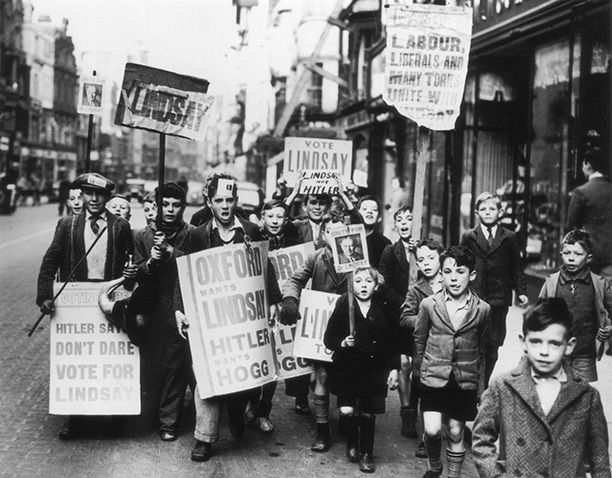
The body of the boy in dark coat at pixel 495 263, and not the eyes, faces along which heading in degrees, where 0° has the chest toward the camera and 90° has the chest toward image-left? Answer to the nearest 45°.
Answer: approximately 0°

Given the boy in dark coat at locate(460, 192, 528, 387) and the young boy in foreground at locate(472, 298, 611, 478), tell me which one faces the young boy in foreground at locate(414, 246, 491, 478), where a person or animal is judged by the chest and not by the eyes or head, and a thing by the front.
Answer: the boy in dark coat

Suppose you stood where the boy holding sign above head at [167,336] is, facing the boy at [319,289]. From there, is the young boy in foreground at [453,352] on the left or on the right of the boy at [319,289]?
right

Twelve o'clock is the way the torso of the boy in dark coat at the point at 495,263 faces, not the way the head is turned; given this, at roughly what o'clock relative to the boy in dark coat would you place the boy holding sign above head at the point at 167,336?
The boy holding sign above head is roughly at 2 o'clock from the boy in dark coat.

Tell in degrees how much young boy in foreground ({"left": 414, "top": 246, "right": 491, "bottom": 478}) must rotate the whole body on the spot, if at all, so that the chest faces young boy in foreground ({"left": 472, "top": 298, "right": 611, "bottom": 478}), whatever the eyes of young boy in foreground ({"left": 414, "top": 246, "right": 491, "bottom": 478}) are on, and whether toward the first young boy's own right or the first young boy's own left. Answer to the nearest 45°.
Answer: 0° — they already face them

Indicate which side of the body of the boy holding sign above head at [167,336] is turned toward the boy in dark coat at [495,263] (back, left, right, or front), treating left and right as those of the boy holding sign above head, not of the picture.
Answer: left

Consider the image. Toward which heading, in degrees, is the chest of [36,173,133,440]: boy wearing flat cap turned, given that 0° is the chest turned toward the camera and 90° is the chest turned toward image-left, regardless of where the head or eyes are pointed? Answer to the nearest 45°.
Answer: approximately 0°

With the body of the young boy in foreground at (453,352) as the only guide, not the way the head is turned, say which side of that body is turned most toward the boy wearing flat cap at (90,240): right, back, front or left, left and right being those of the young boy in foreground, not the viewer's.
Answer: right

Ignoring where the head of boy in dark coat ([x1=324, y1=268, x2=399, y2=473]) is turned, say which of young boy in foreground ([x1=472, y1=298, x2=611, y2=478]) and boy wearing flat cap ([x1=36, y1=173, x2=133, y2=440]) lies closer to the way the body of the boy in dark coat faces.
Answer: the young boy in foreground
